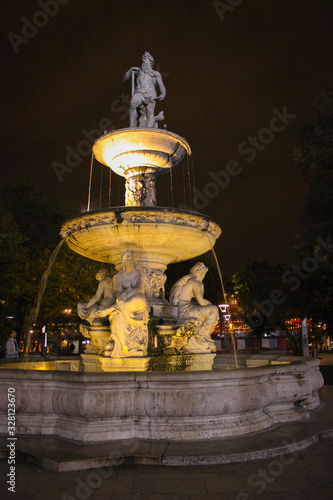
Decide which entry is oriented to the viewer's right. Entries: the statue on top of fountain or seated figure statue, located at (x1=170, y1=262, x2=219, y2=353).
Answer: the seated figure statue

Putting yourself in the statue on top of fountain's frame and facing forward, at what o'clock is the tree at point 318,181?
The tree is roughly at 8 o'clock from the statue on top of fountain.

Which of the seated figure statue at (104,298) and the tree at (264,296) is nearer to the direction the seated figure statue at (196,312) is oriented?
the tree

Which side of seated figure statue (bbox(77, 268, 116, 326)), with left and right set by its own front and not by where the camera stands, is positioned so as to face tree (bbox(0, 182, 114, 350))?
right

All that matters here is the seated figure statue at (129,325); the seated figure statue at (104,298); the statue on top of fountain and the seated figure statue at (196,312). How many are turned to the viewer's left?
1

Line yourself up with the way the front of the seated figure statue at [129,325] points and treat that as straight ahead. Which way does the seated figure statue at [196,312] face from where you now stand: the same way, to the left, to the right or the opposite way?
to the left

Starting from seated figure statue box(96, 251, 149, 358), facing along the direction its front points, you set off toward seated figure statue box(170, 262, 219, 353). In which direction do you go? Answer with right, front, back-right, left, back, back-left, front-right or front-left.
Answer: back-left

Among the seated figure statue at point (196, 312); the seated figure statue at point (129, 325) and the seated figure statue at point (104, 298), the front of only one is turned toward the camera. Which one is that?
the seated figure statue at point (129, 325)

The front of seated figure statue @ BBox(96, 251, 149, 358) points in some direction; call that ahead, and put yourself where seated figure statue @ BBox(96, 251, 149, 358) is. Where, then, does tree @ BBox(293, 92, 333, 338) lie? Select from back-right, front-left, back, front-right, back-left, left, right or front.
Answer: back-left

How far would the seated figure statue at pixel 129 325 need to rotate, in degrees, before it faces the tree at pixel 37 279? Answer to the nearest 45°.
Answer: approximately 180°

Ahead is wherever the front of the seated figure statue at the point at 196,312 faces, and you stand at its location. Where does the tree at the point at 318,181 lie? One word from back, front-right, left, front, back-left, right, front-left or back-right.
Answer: front-left

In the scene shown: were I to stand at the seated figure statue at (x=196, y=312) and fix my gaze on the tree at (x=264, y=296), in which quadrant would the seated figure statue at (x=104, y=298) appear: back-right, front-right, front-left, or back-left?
back-left

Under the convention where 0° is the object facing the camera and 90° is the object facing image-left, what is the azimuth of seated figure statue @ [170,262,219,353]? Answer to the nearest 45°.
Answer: approximately 270°

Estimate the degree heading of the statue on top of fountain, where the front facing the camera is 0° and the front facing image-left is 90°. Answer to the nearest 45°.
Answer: approximately 0°

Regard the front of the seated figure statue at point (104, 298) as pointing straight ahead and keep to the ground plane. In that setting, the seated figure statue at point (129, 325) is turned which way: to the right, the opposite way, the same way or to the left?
to the left

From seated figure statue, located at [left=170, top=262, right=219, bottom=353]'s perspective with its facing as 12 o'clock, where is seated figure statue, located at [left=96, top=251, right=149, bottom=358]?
seated figure statue, located at [left=96, top=251, right=149, bottom=358] is roughly at 4 o'clock from seated figure statue, located at [left=170, top=262, right=219, bottom=353].
